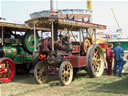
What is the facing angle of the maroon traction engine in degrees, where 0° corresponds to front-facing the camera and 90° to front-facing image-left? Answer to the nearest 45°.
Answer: approximately 45°

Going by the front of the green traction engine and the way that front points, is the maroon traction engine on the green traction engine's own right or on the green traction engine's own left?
on the green traction engine's own left

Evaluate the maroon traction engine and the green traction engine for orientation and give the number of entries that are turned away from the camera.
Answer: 0

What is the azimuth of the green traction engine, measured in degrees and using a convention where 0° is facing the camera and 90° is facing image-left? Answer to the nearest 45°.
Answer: approximately 45°
